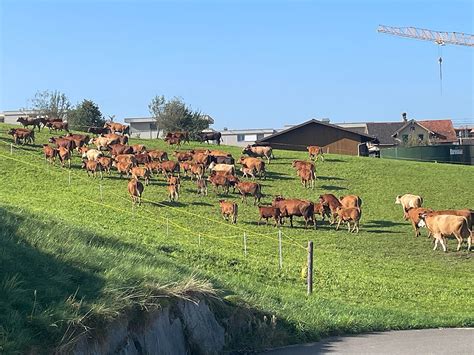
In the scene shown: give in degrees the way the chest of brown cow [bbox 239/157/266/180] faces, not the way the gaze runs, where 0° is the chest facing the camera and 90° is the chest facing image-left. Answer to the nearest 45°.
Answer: approximately 90°

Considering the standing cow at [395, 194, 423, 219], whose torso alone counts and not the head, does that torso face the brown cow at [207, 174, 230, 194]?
yes

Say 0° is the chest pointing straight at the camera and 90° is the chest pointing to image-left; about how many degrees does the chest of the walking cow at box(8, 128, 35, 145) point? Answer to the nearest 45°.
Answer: approximately 90°

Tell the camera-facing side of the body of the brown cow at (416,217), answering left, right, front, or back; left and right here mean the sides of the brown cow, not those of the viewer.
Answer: left

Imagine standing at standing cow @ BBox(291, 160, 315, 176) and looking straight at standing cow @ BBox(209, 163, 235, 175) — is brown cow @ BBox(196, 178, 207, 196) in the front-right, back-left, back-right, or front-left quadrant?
front-left

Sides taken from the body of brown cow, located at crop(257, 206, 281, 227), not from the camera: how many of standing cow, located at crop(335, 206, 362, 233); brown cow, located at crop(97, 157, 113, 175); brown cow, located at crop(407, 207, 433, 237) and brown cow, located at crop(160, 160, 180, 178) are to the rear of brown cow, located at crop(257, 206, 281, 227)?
2

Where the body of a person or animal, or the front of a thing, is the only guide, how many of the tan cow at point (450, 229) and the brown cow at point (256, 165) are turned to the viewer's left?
2

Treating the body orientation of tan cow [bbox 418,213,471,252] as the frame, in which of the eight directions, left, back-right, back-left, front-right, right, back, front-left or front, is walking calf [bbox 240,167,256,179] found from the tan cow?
front-right

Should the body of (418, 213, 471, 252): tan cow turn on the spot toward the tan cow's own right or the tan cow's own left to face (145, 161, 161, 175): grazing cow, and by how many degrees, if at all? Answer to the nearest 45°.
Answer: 0° — it already faces it

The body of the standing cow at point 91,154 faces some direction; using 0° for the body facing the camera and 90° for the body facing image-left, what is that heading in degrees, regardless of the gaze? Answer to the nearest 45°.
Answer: approximately 90°

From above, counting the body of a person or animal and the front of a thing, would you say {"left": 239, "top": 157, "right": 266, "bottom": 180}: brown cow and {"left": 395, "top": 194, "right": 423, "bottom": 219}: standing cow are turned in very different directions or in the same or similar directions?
same or similar directions

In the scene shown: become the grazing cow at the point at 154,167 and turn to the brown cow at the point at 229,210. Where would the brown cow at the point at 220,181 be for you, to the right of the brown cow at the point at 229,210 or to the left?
left

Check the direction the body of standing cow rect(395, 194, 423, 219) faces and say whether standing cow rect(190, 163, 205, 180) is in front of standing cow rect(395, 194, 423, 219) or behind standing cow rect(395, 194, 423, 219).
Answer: in front
